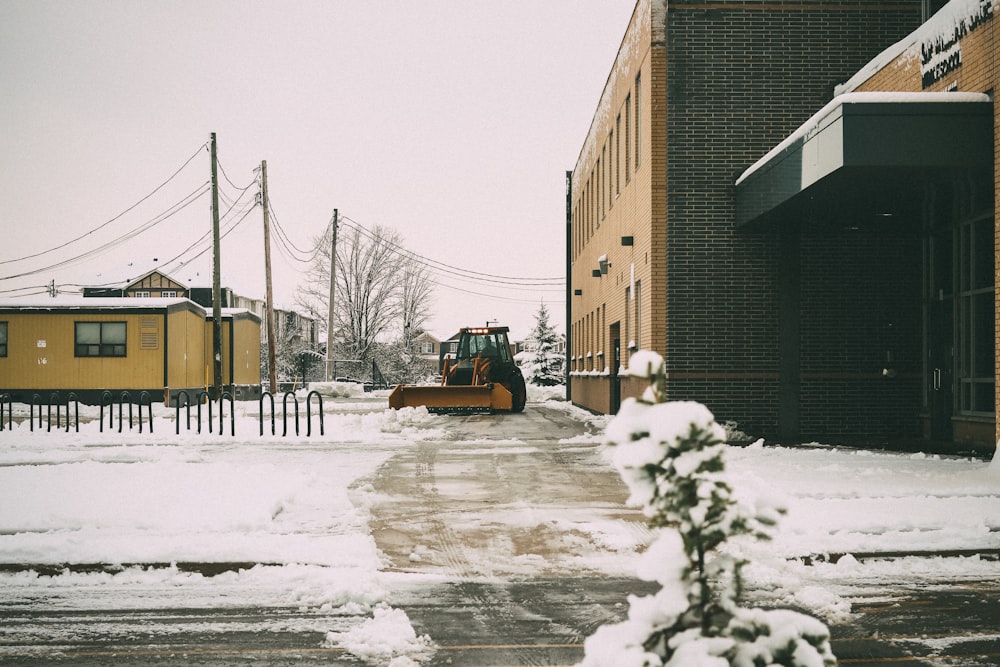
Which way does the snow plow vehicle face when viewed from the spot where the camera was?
facing the viewer and to the left of the viewer

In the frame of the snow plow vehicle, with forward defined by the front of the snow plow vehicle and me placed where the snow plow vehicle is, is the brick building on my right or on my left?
on my left

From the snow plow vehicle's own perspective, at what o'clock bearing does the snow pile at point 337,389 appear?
The snow pile is roughly at 4 o'clock from the snow plow vehicle.

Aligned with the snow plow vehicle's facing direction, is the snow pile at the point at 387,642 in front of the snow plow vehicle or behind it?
in front

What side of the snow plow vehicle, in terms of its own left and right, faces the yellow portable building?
right

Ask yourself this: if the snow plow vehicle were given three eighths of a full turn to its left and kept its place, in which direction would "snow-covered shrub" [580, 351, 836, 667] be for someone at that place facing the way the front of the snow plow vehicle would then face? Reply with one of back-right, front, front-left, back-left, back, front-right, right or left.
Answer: right

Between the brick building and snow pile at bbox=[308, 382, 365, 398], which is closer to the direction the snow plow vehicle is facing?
the brick building
